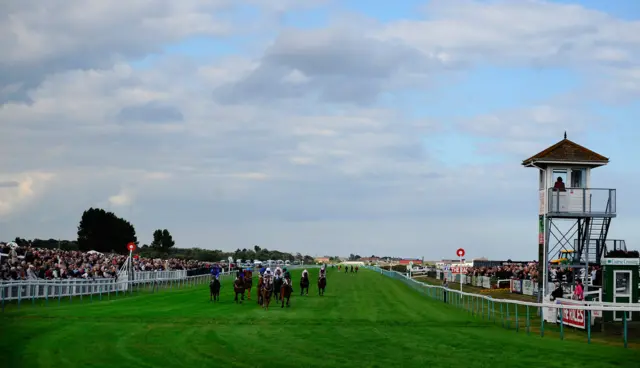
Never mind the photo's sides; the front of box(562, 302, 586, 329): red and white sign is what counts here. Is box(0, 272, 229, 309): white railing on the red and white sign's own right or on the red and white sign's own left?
on the red and white sign's own right

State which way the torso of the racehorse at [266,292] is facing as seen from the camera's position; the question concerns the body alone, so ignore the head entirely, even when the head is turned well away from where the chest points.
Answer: toward the camera

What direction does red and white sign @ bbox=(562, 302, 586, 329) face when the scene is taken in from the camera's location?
facing the viewer and to the left of the viewer

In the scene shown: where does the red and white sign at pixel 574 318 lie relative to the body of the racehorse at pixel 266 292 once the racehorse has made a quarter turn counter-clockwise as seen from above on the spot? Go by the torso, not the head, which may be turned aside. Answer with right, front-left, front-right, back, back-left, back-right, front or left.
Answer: front-right

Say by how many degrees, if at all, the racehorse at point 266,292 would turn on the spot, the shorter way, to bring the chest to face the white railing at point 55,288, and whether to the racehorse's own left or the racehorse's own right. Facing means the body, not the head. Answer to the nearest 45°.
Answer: approximately 90° to the racehorse's own right
